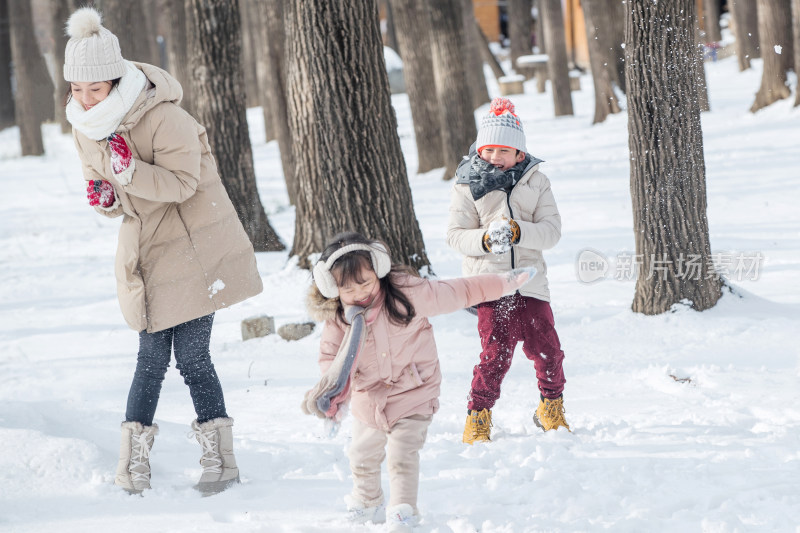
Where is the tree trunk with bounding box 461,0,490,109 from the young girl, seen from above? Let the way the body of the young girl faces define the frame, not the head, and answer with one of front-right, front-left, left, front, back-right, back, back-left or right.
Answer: back

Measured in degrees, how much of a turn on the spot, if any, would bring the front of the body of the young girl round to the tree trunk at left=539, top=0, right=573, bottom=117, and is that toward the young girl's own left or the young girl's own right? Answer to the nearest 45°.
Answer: approximately 180°

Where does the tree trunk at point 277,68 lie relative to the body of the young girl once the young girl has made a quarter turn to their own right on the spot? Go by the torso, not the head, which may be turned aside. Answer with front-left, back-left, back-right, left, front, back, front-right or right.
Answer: right

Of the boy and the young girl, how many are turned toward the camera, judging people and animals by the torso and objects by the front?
2

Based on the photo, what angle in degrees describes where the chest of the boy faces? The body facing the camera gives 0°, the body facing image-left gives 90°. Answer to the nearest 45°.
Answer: approximately 0°

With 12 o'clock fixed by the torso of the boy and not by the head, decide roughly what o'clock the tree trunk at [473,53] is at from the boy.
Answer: The tree trunk is roughly at 6 o'clock from the boy.

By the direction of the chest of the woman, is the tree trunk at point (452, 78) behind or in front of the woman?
behind
